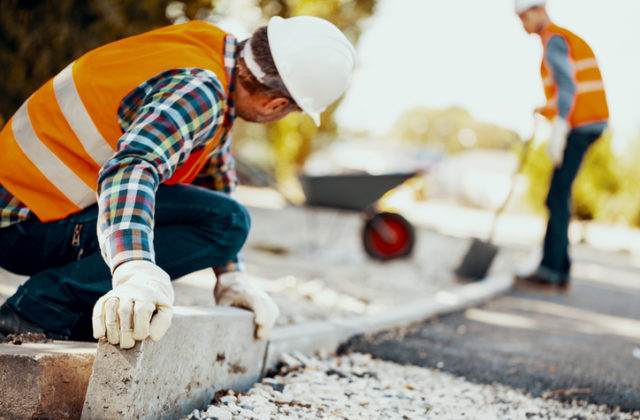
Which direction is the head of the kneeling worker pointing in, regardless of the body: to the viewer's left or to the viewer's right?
to the viewer's right

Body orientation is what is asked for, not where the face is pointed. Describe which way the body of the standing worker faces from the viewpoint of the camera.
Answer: to the viewer's left

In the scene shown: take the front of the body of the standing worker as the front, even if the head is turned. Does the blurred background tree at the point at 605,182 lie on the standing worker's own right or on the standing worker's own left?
on the standing worker's own right

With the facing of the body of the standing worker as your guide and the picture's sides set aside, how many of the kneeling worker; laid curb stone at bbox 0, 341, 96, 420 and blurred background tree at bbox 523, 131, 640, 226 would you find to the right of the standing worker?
1

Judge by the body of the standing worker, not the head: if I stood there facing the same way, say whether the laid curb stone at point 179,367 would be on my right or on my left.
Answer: on my left

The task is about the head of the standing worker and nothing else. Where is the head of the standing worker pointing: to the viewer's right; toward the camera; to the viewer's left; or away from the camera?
to the viewer's left

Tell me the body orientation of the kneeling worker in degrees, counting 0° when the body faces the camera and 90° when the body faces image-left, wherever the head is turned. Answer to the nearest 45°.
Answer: approximately 270°

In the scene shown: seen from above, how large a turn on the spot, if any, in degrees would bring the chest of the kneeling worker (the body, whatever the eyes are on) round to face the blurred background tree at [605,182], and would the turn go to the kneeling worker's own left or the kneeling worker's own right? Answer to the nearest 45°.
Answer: approximately 45° to the kneeling worker's own left
